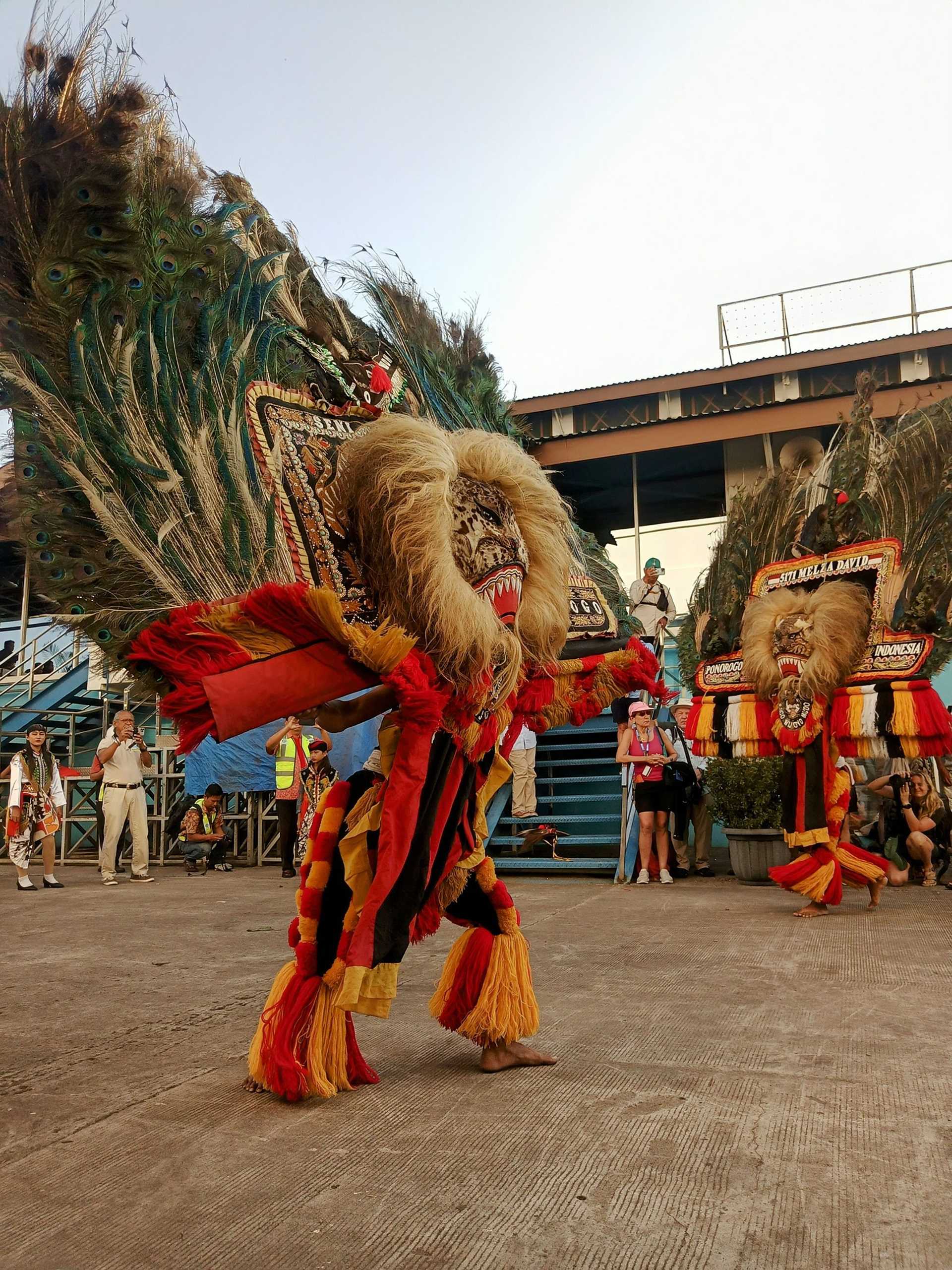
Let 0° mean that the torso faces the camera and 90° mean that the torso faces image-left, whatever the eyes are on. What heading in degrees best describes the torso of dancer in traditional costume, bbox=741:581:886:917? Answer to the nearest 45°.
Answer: approximately 45°

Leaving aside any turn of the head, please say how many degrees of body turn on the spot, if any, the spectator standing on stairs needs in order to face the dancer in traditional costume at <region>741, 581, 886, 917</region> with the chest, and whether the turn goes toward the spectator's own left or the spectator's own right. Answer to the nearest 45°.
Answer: approximately 45° to the spectator's own left

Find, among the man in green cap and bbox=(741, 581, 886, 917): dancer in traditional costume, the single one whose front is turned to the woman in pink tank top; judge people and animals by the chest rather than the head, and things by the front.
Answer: the man in green cap

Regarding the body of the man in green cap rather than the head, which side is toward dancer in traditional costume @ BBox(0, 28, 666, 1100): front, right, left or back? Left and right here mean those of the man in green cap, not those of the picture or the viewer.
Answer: front

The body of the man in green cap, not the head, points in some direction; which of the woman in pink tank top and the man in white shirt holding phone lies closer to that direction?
the woman in pink tank top

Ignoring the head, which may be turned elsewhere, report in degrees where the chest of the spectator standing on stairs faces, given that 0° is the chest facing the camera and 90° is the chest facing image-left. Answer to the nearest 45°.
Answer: approximately 0°

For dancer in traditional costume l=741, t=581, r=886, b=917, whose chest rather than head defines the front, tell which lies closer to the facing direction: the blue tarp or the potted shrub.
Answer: the blue tarp

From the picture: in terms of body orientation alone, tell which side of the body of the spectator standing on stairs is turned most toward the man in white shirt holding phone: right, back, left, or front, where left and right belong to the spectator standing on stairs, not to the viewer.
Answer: right

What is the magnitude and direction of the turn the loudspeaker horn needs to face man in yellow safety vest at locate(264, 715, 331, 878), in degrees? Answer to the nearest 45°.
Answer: approximately 45° to its right

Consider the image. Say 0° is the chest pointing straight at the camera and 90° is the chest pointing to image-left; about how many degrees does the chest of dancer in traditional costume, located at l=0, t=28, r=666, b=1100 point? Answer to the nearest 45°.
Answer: approximately 315°

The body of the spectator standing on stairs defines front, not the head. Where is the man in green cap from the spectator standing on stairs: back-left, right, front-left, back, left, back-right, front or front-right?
back-left

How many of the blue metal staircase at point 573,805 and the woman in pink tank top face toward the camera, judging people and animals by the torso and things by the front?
2

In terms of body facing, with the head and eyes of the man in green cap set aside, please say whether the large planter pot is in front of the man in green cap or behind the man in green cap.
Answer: in front

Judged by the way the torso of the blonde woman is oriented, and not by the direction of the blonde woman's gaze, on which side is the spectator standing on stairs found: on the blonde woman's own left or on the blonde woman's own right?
on the blonde woman's own right
